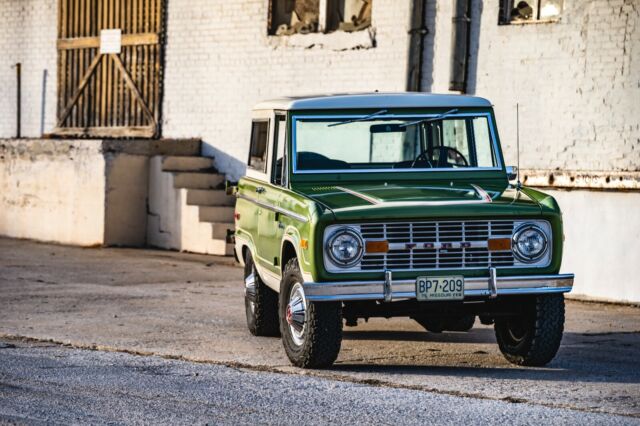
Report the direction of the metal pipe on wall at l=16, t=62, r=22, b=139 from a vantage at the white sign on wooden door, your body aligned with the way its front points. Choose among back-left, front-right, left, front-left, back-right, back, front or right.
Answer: back-right

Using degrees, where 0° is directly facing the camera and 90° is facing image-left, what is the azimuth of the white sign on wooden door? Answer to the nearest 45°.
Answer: approximately 0°
